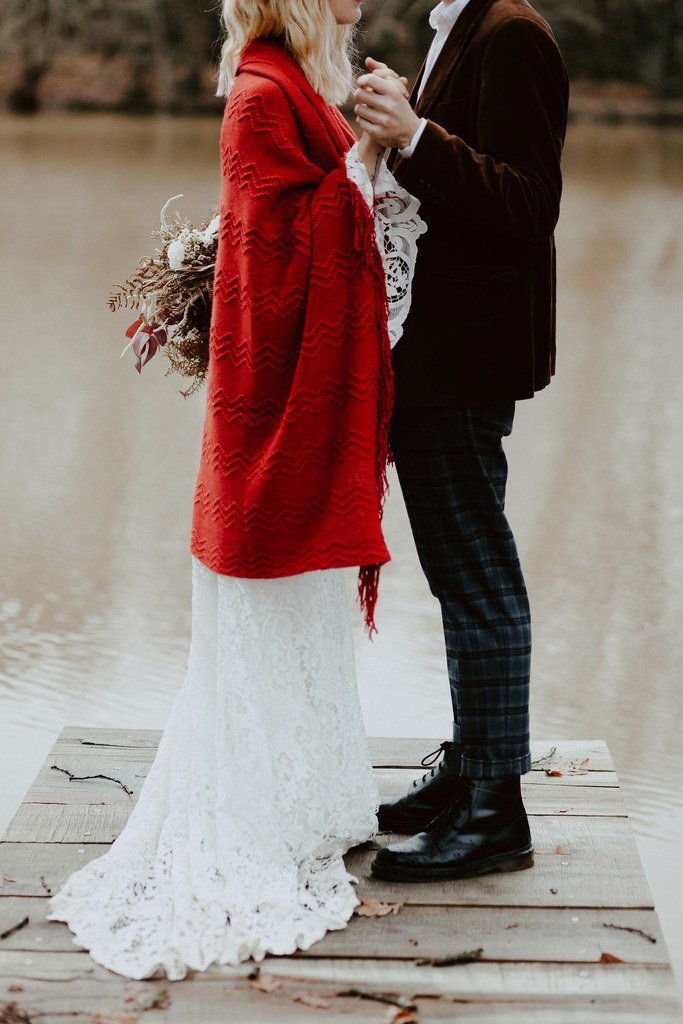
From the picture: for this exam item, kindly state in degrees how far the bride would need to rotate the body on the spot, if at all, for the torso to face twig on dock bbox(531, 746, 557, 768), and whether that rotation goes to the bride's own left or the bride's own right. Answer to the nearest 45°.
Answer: approximately 45° to the bride's own left

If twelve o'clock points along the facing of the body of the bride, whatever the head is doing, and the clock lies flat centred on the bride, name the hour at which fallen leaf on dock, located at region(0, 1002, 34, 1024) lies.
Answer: The fallen leaf on dock is roughly at 4 o'clock from the bride.

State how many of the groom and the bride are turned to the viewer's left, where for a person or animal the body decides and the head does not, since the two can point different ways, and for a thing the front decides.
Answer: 1

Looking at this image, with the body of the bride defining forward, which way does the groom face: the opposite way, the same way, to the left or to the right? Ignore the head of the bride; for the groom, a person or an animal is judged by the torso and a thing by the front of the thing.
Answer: the opposite way

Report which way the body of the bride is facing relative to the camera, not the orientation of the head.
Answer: to the viewer's right

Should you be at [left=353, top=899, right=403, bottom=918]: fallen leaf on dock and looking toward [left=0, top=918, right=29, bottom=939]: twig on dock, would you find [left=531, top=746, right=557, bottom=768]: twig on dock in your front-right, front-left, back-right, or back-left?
back-right

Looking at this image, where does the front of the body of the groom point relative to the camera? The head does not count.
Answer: to the viewer's left

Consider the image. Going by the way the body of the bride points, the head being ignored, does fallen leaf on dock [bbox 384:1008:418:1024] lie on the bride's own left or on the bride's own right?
on the bride's own right

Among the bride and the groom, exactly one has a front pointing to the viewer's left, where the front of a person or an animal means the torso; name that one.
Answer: the groom

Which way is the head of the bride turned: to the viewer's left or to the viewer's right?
to the viewer's right
